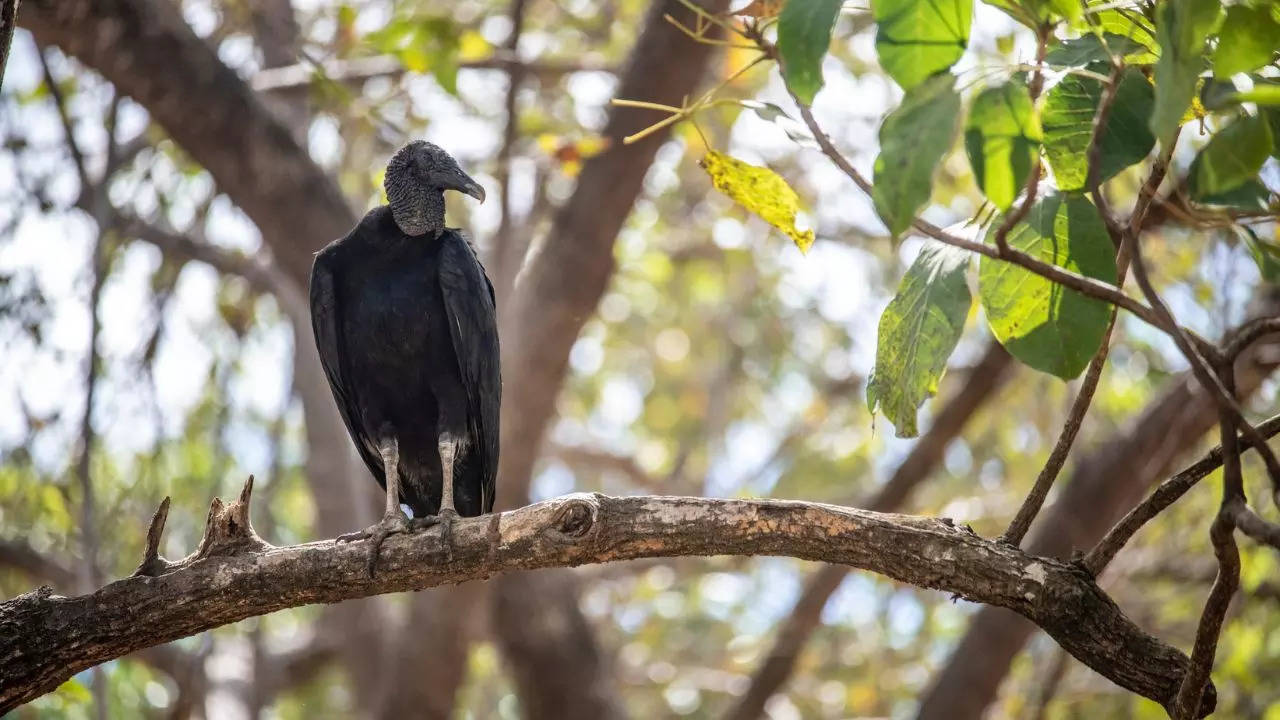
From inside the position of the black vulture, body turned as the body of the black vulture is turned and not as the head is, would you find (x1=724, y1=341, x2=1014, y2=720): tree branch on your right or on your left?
on your left

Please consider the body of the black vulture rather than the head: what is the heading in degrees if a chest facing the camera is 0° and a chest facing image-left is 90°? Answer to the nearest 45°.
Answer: approximately 0°

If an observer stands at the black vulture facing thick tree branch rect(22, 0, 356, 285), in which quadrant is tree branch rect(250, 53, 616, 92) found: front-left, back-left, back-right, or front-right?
front-right

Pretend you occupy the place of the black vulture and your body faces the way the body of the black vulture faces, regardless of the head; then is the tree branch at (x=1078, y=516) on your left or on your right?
on your left
